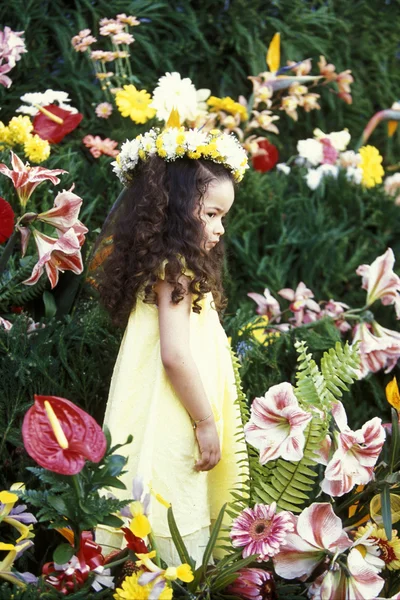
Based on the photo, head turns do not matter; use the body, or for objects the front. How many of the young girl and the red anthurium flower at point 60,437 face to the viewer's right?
1

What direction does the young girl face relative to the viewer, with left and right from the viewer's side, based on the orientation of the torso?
facing to the right of the viewer

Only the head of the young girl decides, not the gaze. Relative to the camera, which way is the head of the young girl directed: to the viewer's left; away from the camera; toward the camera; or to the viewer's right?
to the viewer's right

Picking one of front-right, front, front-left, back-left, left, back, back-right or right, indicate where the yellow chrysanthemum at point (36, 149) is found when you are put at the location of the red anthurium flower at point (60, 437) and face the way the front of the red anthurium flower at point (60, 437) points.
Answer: back

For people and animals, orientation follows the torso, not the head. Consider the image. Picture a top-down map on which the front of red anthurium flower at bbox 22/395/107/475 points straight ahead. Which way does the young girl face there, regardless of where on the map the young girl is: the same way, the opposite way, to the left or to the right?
to the left

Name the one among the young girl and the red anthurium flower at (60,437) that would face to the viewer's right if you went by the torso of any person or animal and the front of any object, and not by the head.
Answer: the young girl

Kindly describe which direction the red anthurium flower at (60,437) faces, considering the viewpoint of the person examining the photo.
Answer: facing the viewer

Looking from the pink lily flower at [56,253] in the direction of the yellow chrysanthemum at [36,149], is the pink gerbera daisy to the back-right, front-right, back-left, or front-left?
back-right
